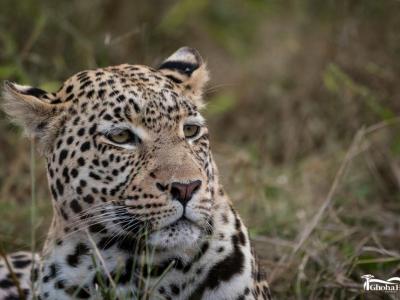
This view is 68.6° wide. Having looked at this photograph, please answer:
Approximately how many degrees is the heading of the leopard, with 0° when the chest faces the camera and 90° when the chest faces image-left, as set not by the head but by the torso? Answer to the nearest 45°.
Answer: approximately 315°
